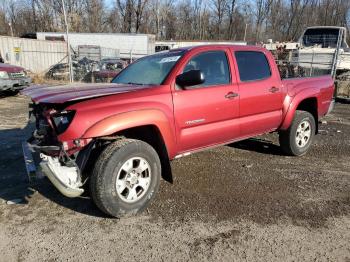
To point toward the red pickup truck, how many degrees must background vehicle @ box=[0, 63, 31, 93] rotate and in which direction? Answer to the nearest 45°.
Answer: approximately 45° to its right

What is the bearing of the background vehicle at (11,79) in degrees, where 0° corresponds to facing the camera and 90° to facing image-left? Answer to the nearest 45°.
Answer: approximately 315°

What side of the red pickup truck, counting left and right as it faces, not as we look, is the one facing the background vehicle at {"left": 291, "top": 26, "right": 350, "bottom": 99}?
back

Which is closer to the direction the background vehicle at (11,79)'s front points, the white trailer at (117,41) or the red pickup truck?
the red pickup truck

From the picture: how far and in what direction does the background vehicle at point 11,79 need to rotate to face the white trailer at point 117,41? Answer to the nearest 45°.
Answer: approximately 90° to its left

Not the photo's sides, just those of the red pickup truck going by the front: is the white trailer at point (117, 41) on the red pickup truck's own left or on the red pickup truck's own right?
on the red pickup truck's own right

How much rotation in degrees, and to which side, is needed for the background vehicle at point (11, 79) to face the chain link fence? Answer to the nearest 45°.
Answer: approximately 90° to its left

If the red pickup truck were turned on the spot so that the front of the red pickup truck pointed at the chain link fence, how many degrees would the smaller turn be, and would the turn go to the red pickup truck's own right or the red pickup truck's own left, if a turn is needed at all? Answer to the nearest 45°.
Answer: approximately 135° to the red pickup truck's own right
